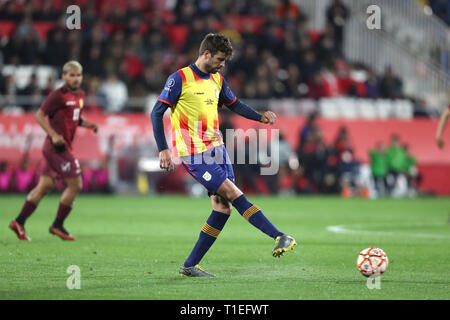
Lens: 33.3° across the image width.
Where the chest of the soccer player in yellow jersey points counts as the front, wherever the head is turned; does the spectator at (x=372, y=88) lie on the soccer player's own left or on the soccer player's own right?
on the soccer player's own left

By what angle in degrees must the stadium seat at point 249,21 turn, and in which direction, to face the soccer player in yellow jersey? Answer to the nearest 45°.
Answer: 0° — it already faces them

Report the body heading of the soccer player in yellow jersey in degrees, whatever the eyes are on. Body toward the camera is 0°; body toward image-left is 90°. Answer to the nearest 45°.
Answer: approximately 315°

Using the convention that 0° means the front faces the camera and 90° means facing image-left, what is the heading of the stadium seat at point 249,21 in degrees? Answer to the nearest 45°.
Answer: approximately 0°

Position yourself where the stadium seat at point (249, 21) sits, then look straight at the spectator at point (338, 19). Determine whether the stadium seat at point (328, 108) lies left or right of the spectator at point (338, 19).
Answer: right

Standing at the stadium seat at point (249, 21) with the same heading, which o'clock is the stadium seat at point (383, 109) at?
the stadium seat at point (383, 109) is roughly at 10 o'clock from the stadium seat at point (249, 21).

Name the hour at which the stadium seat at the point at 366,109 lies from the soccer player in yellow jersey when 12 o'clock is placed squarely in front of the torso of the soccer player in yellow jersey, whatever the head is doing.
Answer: The stadium seat is roughly at 8 o'clock from the soccer player in yellow jersey.

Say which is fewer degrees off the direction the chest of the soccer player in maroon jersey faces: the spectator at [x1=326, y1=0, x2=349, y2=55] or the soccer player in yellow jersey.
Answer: the soccer player in yellow jersey
